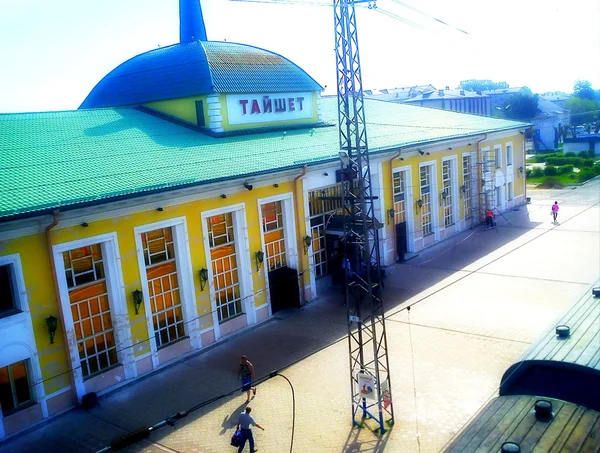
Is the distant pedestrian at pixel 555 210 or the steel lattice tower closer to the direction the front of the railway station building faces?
the steel lattice tower

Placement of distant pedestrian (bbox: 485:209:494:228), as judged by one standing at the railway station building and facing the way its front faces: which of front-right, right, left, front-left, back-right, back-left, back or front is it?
left

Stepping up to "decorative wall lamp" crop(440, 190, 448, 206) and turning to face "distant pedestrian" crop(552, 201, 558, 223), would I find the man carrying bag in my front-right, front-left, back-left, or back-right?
back-right

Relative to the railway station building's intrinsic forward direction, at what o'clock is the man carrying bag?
The man carrying bag is roughly at 1 o'clock from the railway station building.

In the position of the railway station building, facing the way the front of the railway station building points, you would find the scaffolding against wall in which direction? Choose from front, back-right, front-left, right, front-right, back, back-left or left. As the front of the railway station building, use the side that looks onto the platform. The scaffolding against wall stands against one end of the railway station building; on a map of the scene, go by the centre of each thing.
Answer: left

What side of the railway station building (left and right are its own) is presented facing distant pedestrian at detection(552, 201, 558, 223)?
left

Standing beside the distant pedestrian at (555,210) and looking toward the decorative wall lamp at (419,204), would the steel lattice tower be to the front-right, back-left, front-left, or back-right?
front-left

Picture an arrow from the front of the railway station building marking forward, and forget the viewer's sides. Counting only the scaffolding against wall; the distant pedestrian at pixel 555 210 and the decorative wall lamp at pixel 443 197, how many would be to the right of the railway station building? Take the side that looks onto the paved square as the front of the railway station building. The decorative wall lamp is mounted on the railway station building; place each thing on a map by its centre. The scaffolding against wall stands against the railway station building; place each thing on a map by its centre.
0

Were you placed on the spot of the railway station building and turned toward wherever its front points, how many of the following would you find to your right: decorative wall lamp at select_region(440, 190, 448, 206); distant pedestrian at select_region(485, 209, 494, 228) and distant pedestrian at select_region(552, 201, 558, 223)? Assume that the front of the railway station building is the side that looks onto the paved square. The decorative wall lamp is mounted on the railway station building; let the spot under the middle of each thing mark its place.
0

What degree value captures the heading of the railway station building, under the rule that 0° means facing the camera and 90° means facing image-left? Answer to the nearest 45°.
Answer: approximately 315°

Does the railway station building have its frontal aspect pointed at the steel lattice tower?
yes

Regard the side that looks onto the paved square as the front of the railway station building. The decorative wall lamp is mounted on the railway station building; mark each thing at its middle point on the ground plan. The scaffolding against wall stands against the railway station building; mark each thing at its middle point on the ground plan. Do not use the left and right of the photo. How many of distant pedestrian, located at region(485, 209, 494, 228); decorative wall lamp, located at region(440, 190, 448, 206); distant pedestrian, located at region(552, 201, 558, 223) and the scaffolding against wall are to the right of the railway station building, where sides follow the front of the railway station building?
0

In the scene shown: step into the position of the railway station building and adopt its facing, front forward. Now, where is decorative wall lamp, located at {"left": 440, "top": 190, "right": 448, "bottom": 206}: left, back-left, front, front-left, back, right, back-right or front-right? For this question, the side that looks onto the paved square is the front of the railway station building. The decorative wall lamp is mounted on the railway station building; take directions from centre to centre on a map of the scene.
left
